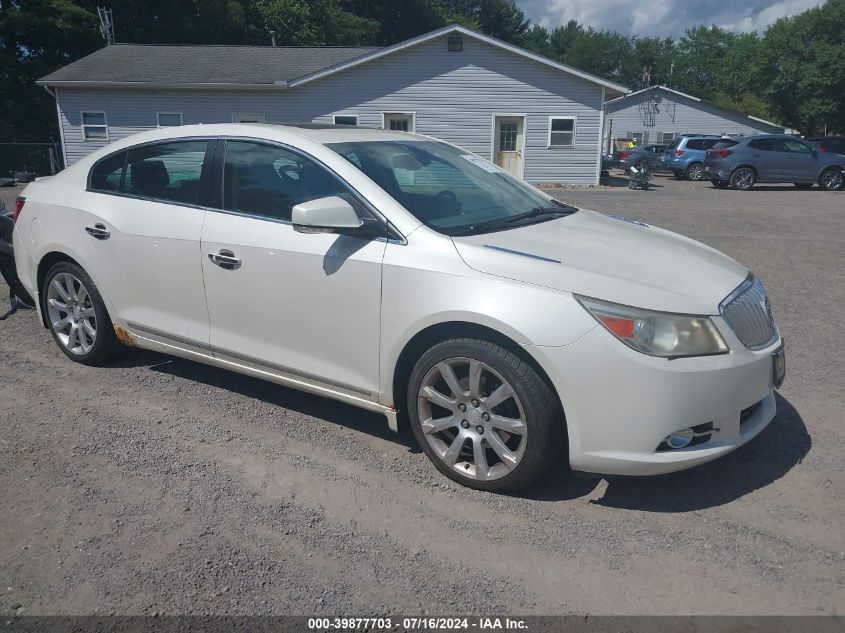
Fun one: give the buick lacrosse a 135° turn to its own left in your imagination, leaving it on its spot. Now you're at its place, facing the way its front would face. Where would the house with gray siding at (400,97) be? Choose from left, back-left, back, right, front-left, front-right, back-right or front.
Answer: front

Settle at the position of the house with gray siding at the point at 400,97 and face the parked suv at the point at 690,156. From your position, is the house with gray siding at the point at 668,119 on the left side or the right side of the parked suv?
left

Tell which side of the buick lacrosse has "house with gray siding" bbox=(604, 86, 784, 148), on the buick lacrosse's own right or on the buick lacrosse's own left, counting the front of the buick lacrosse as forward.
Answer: on the buick lacrosse's own left

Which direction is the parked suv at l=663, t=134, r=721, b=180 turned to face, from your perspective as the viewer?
facing away from the viewer and to the right of the viewer

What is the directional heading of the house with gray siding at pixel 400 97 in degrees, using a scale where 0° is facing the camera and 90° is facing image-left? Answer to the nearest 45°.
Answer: approximately 0°

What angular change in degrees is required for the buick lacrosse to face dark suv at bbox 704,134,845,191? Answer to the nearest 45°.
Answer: approximately 90° to its left

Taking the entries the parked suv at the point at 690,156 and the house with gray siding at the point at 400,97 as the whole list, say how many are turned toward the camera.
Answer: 1

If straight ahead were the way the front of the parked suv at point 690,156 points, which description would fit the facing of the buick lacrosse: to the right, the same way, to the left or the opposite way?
to the right

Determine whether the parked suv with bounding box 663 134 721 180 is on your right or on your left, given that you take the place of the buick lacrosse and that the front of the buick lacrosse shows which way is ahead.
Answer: on your left
